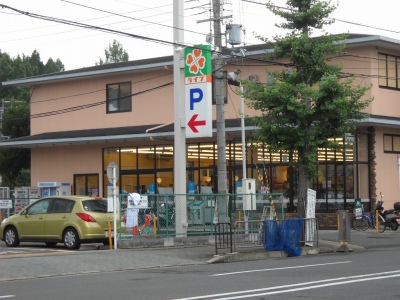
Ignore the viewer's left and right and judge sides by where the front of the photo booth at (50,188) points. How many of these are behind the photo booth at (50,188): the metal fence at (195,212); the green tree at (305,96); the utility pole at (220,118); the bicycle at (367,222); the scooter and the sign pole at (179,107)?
0

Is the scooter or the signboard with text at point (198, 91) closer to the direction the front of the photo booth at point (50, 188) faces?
the signboard with text

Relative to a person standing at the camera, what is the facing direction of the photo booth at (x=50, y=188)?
facing the viewer

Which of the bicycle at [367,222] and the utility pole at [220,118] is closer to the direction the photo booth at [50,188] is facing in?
the utility pole

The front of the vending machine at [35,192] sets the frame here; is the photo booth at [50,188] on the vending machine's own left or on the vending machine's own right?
on the vending machine's own left

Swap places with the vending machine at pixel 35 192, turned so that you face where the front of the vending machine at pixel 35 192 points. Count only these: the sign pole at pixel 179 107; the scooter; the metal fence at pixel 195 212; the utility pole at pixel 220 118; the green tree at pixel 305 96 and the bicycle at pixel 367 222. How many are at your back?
0

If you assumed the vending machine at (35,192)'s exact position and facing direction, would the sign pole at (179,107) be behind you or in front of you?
in front

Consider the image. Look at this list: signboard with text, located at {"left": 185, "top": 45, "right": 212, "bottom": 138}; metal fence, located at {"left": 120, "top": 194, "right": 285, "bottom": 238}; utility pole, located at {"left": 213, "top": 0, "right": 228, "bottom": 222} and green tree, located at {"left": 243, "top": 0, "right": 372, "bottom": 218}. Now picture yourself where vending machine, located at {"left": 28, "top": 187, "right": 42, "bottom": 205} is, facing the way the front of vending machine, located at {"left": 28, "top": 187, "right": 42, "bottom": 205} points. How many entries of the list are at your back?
0

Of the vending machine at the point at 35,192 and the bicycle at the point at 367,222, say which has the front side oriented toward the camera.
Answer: the vending machine

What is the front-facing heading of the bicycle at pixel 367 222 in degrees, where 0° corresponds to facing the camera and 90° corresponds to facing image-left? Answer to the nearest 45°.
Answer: approximately 90°

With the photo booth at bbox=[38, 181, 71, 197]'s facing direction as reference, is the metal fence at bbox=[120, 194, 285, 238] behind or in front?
in front

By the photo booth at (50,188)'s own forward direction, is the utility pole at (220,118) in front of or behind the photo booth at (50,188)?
in front

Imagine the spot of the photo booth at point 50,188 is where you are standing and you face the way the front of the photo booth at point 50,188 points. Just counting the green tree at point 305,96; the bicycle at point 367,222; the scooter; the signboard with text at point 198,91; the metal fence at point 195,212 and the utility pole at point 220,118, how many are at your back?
0
